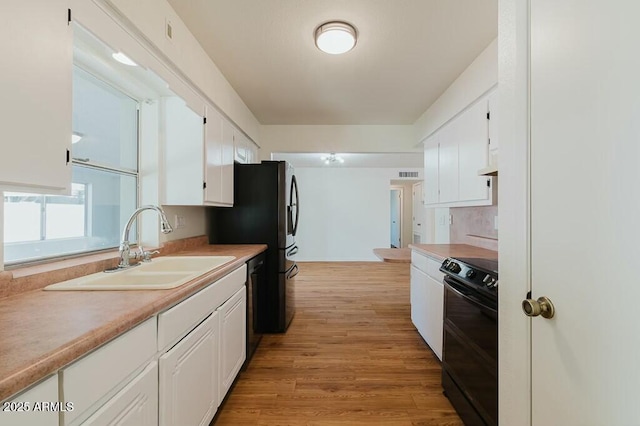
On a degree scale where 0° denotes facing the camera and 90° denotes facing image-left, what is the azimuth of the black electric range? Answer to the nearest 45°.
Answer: approximately 45°

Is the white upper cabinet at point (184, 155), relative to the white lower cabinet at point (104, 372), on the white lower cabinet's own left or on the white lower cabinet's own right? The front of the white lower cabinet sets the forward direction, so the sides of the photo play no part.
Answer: on the white lower cabinet's own left

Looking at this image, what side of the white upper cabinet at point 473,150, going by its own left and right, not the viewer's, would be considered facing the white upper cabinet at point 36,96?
front

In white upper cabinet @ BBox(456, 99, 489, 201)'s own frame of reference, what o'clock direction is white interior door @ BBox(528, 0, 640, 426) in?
The white interior door is roughly at 10 o'clock from the white upper cabinet.

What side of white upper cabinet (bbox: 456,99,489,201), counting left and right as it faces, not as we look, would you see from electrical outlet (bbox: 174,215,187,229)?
front

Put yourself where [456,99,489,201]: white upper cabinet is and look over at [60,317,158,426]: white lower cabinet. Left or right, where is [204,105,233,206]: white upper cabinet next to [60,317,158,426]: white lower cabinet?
right

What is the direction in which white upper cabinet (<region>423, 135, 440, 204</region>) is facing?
to the viewer's left

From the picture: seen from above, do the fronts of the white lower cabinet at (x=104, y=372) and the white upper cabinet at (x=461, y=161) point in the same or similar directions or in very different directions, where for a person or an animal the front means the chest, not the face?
very different directions

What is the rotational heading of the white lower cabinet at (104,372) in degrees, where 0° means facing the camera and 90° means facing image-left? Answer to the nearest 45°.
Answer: approximately 315°

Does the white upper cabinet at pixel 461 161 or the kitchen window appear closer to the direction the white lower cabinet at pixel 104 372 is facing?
the white upper cabinet

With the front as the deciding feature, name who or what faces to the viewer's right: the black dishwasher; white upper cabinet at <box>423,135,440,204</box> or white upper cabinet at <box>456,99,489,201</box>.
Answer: the black dishwasher

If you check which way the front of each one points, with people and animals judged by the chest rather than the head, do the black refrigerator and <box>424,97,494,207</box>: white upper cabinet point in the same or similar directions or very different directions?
very different directions
